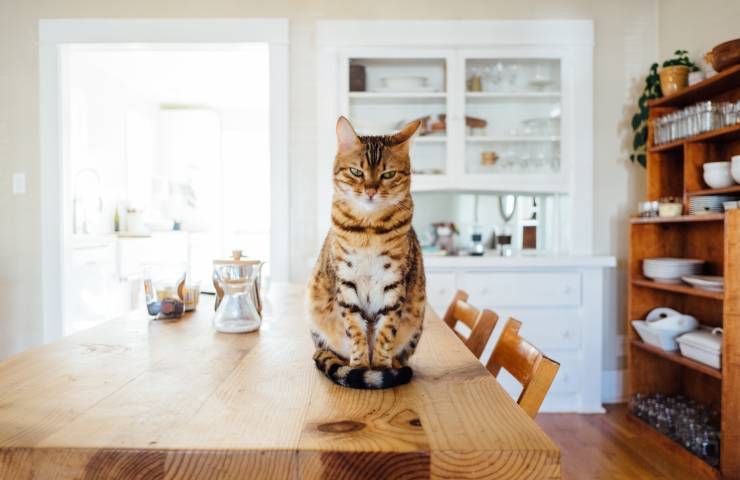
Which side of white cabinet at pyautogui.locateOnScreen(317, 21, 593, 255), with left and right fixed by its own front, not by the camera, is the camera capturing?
front

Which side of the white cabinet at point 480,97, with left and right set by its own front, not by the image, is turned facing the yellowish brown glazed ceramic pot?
left

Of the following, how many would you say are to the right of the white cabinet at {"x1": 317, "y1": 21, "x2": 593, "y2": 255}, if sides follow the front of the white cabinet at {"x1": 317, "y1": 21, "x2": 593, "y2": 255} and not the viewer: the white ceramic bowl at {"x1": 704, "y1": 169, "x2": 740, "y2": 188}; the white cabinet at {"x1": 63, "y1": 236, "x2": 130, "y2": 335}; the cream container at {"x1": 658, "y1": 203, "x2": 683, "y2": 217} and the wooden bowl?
1

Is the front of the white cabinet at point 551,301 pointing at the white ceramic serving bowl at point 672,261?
no

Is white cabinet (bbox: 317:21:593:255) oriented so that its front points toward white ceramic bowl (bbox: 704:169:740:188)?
no

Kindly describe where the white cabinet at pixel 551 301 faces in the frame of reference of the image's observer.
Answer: facing the viewer

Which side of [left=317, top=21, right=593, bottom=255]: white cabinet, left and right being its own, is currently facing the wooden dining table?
front

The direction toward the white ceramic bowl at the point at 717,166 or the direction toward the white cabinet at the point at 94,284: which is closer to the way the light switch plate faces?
the white ceramic bowl

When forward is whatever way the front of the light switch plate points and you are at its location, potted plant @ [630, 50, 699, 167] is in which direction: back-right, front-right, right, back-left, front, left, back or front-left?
front-left

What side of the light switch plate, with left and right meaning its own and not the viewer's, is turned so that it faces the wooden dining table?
front

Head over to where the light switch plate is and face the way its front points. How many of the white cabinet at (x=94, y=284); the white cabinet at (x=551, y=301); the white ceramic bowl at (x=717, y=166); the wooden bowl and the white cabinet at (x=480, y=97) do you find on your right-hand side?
0

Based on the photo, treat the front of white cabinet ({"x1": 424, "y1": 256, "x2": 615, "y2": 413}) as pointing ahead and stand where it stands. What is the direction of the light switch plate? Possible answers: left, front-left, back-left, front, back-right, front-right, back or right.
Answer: right

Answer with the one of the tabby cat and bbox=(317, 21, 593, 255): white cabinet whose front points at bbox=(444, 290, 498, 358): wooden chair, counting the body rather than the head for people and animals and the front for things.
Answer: the white cabinet
